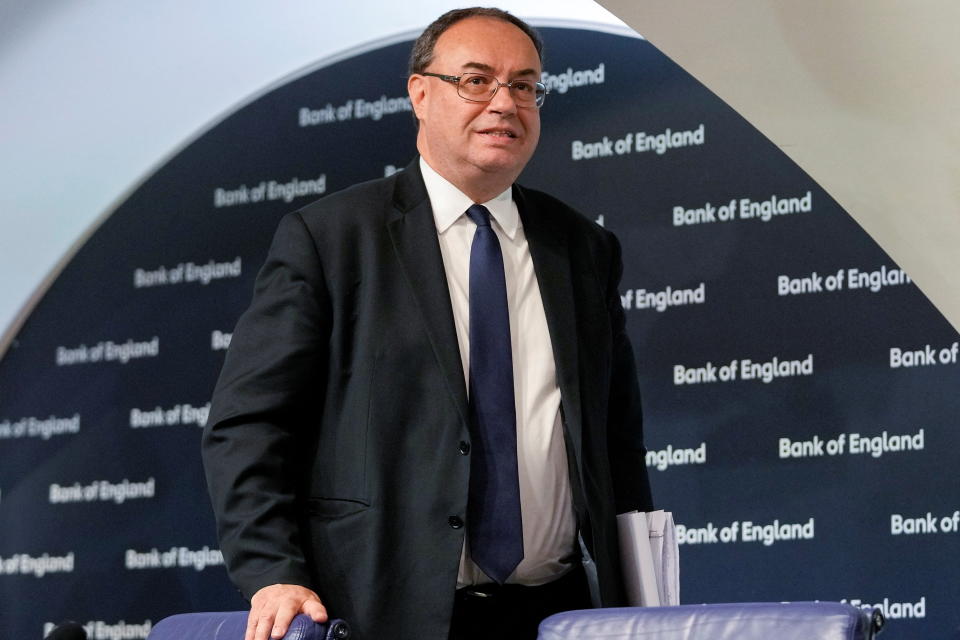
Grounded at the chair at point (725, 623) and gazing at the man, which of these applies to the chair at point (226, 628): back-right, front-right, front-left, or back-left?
front-left

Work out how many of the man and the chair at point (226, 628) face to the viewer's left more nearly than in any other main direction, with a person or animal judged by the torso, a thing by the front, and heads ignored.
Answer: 0

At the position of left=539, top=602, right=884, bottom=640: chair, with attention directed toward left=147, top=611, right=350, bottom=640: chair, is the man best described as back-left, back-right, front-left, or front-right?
front-right

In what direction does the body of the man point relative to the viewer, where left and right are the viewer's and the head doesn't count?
facing the viewer and to the right of the viewer

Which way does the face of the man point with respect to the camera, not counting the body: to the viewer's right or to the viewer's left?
to the viewer's right

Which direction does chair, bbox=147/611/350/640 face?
toward the camera
